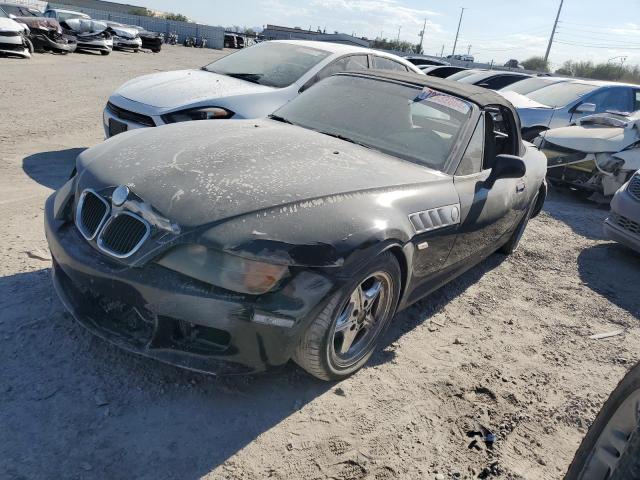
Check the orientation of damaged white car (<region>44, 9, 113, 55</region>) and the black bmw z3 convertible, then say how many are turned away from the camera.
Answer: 0

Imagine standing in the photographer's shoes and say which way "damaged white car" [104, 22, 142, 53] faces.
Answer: facing the viewer and to the right of the viewer

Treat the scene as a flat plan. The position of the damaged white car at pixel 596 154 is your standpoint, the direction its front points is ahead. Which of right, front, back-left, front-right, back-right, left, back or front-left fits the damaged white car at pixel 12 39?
front-right

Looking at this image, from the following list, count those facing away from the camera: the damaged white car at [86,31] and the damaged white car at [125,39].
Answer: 0

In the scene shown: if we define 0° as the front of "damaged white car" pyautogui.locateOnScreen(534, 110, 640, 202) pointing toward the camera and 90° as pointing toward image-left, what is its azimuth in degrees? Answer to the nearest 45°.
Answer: approximately 45°

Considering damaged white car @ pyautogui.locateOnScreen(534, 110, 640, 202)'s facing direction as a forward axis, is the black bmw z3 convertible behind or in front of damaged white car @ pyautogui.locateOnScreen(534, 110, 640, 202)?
in front

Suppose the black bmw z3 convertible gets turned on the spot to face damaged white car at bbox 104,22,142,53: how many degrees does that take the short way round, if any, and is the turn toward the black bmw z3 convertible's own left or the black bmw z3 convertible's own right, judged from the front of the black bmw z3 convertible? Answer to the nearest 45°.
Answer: approximately 135° to the black bmw z3 convertible's own right

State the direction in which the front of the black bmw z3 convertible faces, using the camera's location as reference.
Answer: facing the viewer and to the left of the viewer

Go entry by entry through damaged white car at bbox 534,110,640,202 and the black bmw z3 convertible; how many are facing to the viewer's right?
0

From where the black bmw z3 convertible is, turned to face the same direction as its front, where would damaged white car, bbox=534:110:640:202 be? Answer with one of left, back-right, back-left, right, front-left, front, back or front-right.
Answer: back

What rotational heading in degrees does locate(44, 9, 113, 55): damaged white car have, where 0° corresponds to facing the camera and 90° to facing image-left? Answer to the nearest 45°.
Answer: approximately 315°

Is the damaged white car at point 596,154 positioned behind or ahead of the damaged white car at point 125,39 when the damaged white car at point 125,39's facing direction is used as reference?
ahead

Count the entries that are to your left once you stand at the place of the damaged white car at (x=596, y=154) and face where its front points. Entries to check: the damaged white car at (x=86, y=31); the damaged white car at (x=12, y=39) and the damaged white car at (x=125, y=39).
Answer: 0

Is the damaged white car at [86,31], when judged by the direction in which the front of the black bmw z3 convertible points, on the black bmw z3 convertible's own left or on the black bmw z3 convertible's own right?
on the black bmw z3 convertible's own right

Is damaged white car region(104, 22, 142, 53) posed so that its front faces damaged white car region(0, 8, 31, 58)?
no

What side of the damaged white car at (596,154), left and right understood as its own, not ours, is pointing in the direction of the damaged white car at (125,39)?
right
